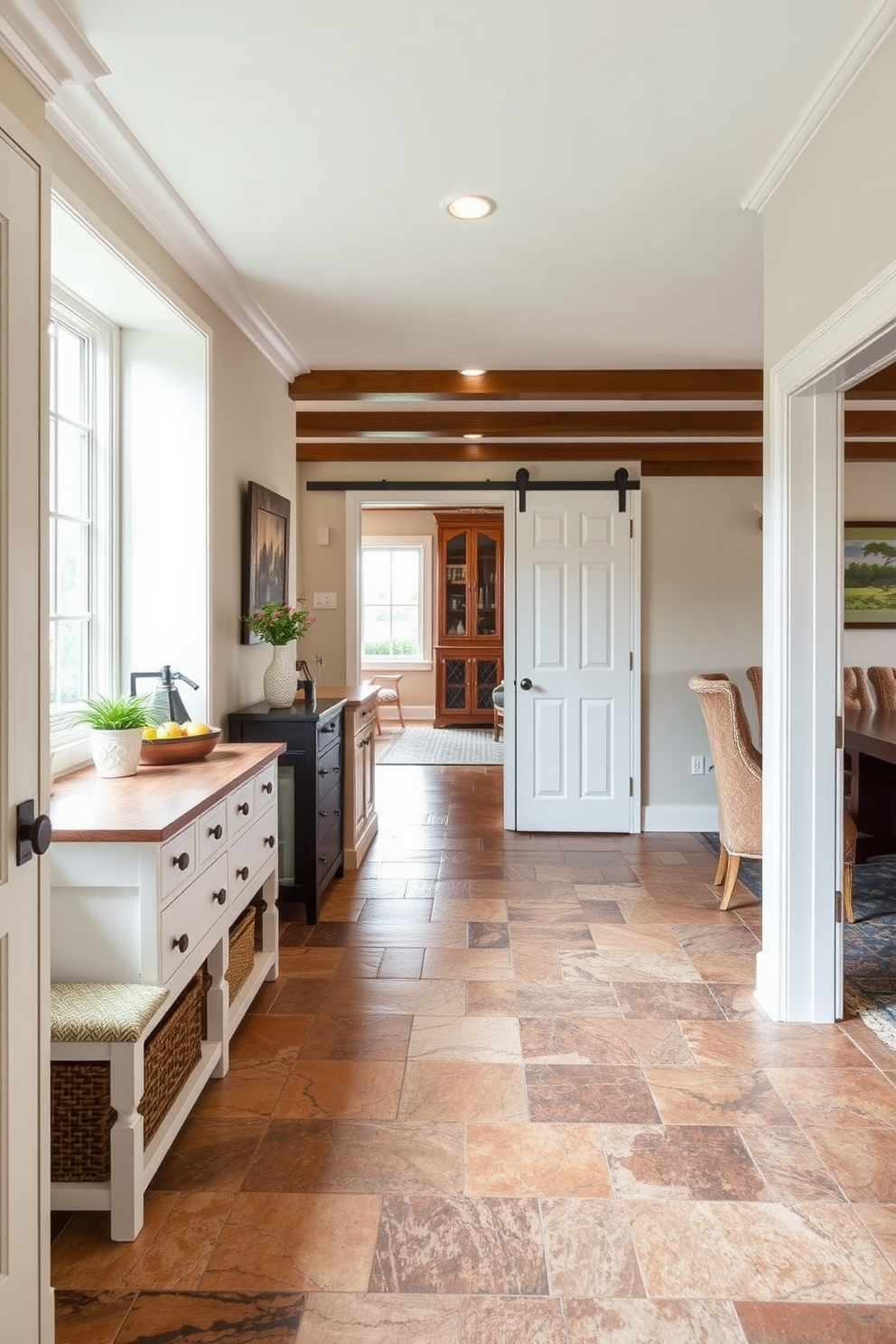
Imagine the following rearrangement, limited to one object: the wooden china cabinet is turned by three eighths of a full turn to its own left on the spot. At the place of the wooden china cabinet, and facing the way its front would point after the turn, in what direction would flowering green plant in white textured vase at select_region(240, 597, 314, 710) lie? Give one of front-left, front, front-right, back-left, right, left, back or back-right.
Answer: back-right

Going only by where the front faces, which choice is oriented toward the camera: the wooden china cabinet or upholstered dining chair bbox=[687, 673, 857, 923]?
the wooden china cabinet

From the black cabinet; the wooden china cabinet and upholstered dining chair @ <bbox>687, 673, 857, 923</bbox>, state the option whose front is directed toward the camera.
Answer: the wooden china cabinet

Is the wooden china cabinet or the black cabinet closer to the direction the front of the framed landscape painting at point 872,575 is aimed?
the black cabinet

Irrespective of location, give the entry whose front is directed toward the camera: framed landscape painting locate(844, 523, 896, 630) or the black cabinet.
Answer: the framed landscape painting

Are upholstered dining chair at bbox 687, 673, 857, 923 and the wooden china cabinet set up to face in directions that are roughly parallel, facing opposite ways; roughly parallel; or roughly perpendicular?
roughly perpendicular

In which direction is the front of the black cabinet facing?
to the viewer's right

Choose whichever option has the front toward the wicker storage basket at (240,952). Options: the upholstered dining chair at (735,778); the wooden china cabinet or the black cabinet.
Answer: the wooden china cabinet

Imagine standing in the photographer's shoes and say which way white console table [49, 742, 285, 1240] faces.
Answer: facing to the right of the viewer

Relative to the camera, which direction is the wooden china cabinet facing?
toward the camera

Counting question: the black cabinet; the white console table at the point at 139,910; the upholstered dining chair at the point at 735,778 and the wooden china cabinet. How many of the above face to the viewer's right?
3

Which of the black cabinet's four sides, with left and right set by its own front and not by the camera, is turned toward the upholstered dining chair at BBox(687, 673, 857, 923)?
front

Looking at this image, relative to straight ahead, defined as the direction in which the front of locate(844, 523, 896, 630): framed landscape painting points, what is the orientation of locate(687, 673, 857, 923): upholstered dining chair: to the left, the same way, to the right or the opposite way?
to the left

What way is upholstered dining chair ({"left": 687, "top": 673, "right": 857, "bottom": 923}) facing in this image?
to the viewer's right

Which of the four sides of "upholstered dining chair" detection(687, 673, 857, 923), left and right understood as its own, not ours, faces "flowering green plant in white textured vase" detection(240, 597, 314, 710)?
back

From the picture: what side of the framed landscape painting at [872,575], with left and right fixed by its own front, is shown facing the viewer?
front
